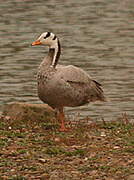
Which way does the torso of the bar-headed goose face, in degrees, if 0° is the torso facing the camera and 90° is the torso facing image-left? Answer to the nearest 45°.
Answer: approximately 90°
